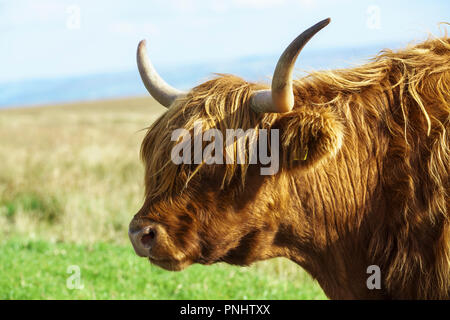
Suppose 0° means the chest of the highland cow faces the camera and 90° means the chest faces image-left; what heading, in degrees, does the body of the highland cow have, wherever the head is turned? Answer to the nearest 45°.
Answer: approximately 90°
